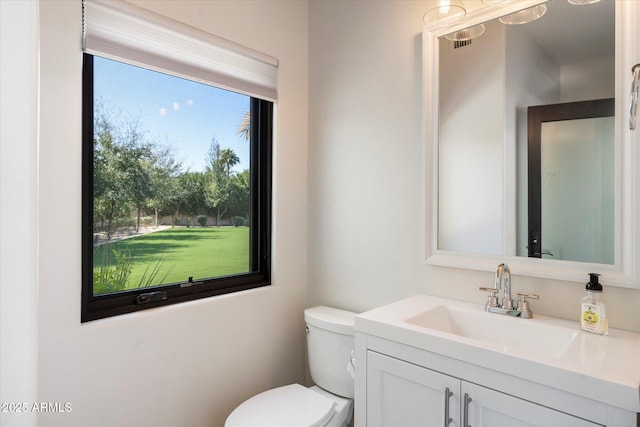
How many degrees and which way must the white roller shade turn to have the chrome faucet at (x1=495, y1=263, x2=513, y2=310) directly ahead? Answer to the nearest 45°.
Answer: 0° — it already faces it

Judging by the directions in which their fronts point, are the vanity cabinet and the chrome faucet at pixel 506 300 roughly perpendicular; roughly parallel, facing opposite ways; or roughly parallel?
roughly parallel

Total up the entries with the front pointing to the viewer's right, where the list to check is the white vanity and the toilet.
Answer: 0

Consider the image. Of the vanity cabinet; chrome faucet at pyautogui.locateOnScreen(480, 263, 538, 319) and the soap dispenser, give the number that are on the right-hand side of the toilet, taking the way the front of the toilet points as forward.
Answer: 0

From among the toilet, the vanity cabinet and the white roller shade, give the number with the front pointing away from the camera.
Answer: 0

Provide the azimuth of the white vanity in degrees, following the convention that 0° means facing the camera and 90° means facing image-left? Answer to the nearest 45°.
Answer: approximately 45°

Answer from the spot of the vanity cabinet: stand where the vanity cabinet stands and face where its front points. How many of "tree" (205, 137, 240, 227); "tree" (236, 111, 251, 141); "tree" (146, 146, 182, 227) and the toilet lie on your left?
0

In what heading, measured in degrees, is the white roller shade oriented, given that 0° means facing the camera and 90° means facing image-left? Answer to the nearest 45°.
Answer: approximately 315°

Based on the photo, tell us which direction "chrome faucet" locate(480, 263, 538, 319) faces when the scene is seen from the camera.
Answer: facing the viewer and to the left of the viewer
